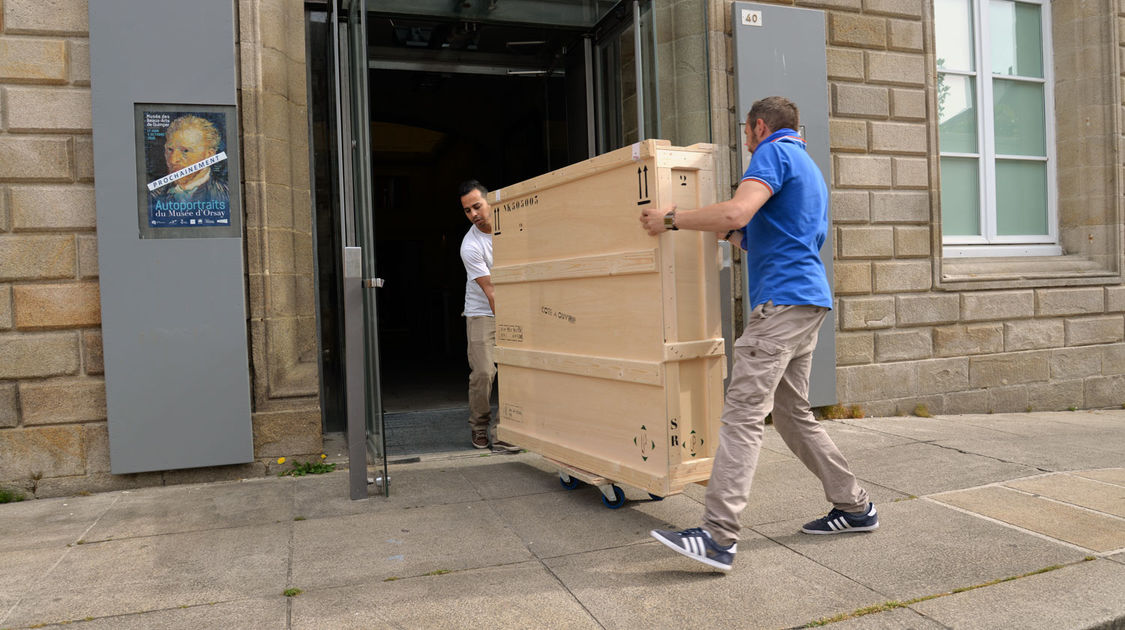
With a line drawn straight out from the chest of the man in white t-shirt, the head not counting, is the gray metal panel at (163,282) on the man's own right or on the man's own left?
on the man's own right

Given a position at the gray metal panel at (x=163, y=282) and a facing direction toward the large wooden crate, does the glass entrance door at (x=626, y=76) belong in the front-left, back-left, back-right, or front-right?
front-left

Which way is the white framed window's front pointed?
toward the camera

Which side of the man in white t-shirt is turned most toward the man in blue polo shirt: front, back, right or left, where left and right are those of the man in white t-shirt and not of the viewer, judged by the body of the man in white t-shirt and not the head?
front

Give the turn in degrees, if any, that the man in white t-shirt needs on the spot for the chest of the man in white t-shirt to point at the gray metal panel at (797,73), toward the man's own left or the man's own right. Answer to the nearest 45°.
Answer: approximately 45° to the man's own left

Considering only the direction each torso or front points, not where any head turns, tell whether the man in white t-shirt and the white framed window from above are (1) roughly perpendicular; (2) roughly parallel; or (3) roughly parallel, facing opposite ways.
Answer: roughly perpendicular

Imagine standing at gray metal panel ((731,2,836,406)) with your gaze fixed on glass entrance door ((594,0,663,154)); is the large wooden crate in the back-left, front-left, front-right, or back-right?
front-left

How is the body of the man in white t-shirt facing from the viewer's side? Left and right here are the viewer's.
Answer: facing the viewer and to the right of the viewer

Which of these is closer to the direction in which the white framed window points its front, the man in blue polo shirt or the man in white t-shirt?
the man in blue polo shirt

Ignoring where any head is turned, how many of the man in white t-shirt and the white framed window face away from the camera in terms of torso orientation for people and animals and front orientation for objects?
0

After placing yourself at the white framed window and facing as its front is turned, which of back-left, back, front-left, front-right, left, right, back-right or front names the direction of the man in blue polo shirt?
front

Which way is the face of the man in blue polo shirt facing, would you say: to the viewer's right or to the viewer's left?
to the viewer's left

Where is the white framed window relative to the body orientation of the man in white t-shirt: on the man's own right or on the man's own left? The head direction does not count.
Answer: on the man's own left
